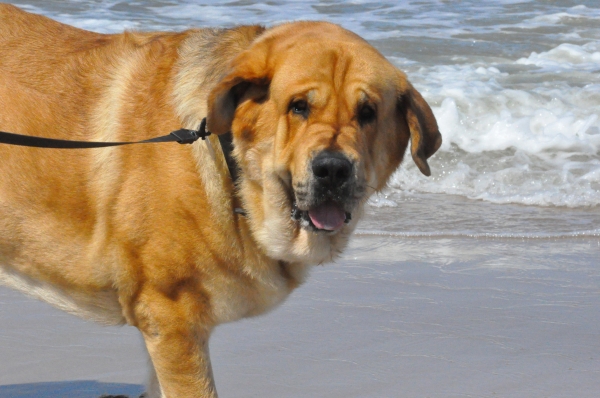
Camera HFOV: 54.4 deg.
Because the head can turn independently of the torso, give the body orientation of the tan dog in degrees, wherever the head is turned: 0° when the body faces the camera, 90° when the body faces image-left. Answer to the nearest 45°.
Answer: approximately 270°
